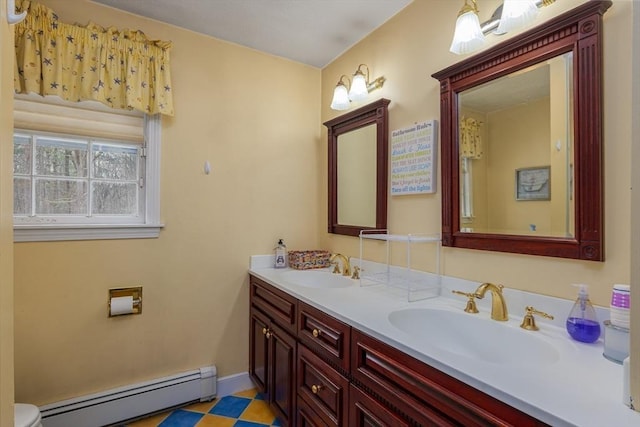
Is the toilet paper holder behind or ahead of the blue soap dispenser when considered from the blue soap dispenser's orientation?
ahead

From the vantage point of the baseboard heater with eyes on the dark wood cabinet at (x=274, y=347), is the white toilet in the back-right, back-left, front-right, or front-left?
back-right

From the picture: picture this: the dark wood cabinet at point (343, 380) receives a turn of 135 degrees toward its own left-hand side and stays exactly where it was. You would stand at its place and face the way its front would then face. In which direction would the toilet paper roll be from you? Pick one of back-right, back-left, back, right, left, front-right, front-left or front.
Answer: back

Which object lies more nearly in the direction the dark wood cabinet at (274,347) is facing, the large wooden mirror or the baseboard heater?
the baseboard heater

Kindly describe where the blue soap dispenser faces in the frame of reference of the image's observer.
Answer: facing to the left of the viewer

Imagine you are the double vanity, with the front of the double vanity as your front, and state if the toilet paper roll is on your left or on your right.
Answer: on your right
